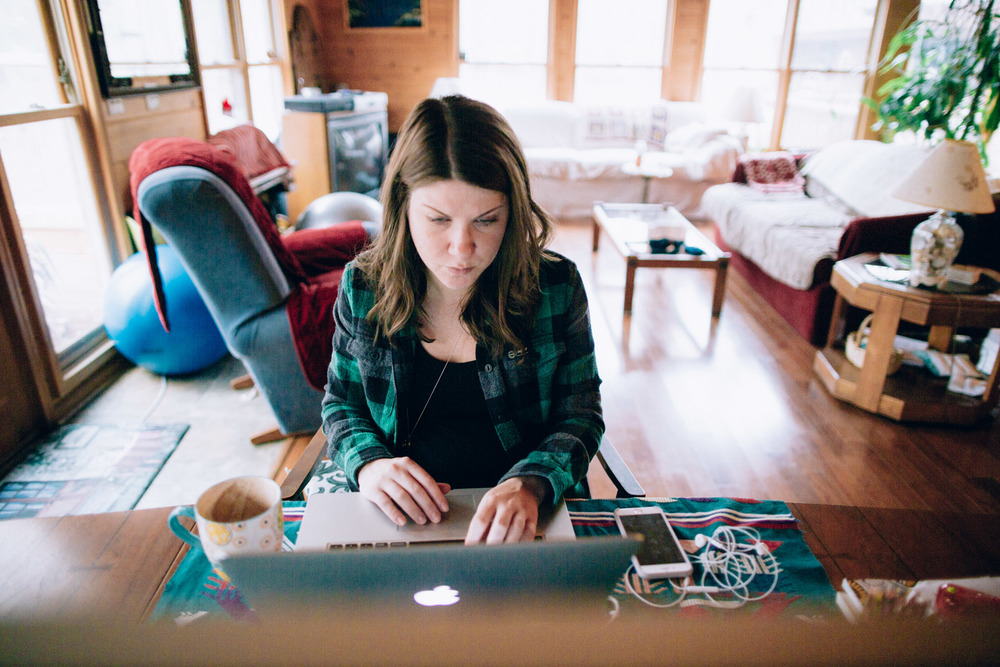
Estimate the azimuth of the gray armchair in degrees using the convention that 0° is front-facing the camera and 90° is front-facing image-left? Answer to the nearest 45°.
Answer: approximately 225°

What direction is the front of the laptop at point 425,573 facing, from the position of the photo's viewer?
facing away from the viewer

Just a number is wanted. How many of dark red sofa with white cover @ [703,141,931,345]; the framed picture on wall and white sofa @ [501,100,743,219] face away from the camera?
0

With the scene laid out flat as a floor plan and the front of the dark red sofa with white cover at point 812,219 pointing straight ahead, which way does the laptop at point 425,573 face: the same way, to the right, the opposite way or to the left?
to the right

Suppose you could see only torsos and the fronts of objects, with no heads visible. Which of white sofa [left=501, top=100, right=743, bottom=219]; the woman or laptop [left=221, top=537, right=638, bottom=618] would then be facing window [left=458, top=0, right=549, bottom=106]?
the laptop

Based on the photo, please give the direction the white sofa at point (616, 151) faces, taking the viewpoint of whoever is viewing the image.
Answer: facing the viewer

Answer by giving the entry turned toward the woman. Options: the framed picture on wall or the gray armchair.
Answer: the framed picture on wall

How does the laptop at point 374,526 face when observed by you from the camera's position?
facing away from the viewer

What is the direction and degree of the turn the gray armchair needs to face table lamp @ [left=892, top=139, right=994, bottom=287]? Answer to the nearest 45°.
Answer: approximately 45° to its right

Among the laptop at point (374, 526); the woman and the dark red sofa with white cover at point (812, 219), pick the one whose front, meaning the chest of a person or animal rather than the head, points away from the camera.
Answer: the laptop

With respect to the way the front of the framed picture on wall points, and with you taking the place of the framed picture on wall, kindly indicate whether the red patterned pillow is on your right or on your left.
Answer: on your left

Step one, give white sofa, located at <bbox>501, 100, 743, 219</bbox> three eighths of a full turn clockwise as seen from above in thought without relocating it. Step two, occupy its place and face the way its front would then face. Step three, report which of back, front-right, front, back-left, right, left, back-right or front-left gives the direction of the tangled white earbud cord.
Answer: back-left

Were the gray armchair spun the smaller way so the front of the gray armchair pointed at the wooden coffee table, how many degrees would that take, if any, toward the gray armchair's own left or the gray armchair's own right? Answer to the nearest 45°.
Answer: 0° — it already faces it

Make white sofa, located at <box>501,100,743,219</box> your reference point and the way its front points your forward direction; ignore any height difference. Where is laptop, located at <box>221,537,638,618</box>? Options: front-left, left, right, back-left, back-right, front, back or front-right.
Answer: front

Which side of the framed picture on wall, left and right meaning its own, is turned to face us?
front

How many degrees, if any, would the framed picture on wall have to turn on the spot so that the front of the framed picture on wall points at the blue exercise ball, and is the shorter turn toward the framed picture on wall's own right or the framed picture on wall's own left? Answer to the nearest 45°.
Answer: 0° — it already faces it

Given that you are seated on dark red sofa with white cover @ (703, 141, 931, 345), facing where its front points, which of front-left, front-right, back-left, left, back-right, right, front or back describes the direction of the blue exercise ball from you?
front

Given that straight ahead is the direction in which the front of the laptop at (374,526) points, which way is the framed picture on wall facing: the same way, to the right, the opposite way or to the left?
the opposite way
